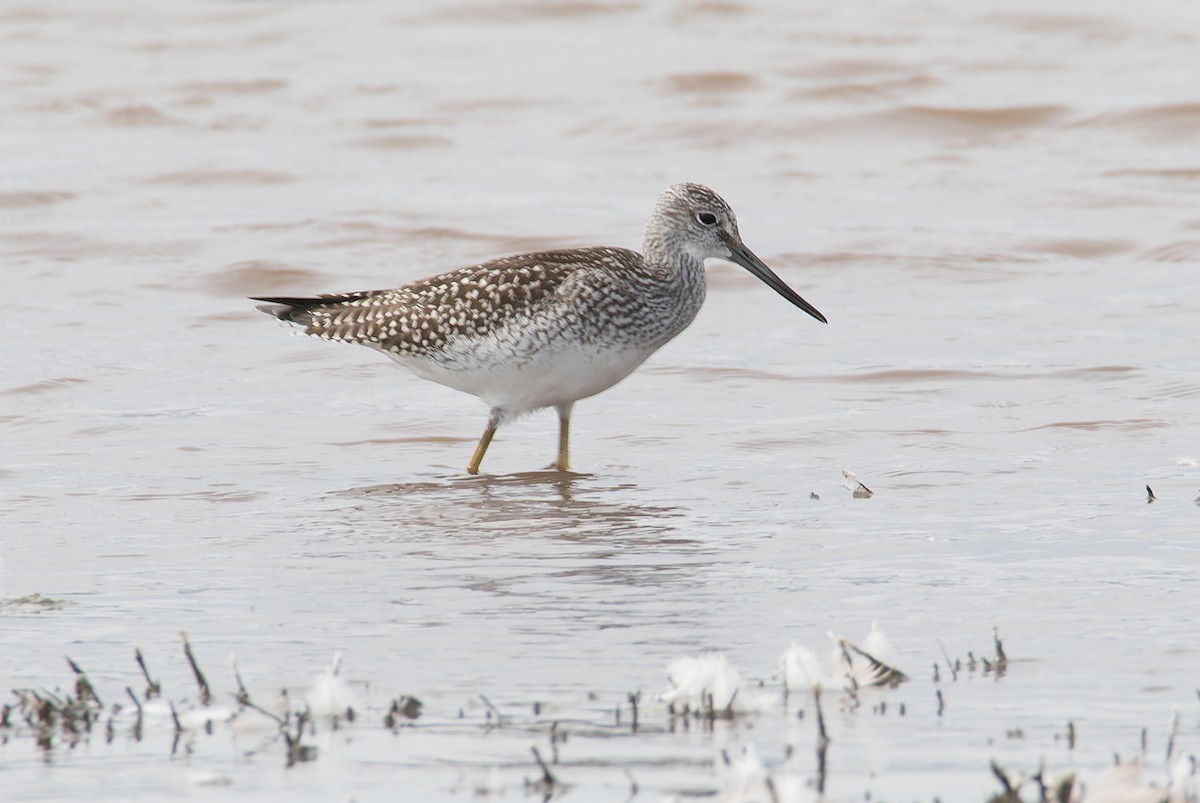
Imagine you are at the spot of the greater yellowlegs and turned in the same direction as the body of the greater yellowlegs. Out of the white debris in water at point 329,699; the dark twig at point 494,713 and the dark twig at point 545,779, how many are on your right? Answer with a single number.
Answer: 3

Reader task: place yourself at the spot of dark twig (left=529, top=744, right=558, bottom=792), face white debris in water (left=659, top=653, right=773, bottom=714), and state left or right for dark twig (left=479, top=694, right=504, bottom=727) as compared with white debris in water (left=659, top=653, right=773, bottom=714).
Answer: left

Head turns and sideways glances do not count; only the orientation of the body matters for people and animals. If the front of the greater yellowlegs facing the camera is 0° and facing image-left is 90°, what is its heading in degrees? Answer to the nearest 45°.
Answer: approximately 270°

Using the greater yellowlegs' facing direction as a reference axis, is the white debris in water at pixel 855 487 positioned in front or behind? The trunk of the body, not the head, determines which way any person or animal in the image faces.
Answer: in front

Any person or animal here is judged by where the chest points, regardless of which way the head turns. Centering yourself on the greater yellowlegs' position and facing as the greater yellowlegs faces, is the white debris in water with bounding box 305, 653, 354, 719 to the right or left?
on its right

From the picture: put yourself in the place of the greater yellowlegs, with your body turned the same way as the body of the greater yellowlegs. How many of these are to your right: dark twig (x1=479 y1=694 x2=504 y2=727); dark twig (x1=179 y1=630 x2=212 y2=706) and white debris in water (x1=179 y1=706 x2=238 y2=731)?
3

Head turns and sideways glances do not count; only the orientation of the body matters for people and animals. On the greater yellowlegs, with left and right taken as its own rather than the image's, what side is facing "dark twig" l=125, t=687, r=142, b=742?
right

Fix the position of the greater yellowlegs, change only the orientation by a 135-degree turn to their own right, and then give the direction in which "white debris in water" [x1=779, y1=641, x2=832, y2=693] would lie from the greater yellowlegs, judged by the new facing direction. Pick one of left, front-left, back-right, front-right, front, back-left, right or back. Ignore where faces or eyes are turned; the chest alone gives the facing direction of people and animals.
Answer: front-left

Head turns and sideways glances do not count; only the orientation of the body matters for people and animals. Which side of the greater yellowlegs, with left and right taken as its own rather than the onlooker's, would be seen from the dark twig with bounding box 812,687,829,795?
right

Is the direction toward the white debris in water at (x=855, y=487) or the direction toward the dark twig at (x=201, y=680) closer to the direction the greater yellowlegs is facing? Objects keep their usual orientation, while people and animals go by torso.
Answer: the white debris in water

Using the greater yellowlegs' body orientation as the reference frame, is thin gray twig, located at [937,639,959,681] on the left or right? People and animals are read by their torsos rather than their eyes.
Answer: on its right
